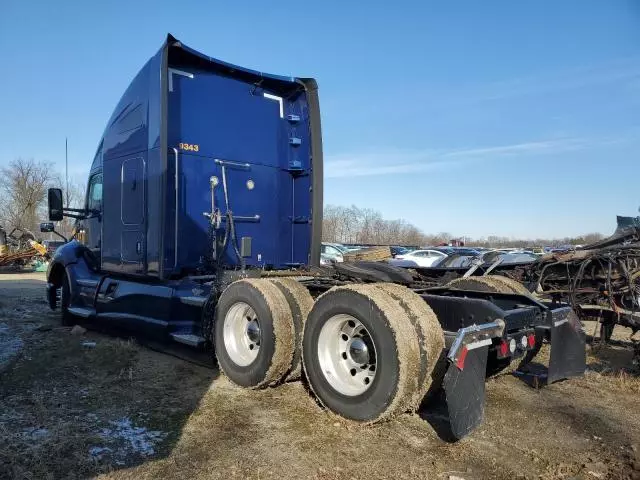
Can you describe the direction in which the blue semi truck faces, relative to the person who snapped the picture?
facing away from the viewer and to the left of the viewer
